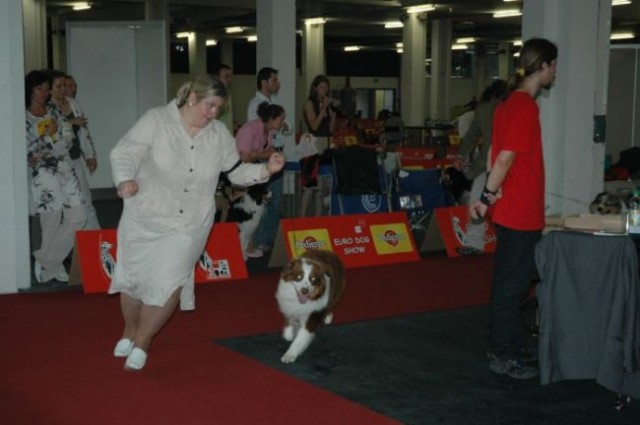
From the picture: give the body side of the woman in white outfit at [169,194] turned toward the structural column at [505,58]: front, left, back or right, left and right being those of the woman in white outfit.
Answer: left

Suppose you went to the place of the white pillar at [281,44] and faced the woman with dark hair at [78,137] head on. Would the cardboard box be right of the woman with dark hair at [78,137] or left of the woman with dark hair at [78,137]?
left

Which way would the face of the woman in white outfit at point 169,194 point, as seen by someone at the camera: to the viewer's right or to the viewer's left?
to the viewer's right

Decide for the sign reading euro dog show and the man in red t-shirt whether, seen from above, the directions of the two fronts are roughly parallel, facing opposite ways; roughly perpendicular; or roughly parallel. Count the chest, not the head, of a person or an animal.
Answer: roughly perpendicular

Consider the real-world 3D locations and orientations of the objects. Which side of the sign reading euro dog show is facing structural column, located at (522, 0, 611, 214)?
left
